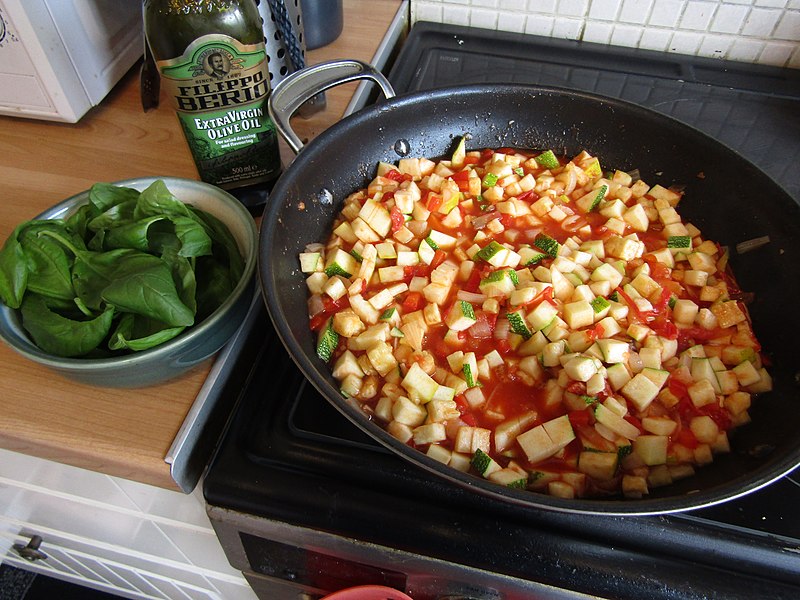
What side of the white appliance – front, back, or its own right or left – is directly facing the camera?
front

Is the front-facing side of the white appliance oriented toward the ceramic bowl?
yes

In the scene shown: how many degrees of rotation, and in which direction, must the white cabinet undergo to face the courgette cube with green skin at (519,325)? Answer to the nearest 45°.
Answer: approximately 90° to its left

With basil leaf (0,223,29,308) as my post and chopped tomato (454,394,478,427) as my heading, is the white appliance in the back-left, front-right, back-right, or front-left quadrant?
back-left

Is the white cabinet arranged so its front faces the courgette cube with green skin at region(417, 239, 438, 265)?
no

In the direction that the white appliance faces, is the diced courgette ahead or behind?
ahead

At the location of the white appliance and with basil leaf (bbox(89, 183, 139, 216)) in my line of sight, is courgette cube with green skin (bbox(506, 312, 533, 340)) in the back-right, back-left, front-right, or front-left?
front-left

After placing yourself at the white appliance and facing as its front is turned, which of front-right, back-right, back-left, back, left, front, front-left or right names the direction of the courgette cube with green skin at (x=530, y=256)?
front-left

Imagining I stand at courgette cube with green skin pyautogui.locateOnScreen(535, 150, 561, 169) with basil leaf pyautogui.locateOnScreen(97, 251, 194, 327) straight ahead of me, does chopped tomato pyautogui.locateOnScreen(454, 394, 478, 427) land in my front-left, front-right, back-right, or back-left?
front-left

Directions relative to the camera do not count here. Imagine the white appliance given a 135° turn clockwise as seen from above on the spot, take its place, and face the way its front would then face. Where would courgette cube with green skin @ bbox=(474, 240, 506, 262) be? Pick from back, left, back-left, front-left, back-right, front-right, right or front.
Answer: back

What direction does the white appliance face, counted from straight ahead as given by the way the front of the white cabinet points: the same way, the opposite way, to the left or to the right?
the same way

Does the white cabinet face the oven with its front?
no

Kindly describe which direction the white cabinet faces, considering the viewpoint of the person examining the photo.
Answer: facing the viewer and to the left of the viewer

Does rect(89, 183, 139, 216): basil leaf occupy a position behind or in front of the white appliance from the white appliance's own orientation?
in front
